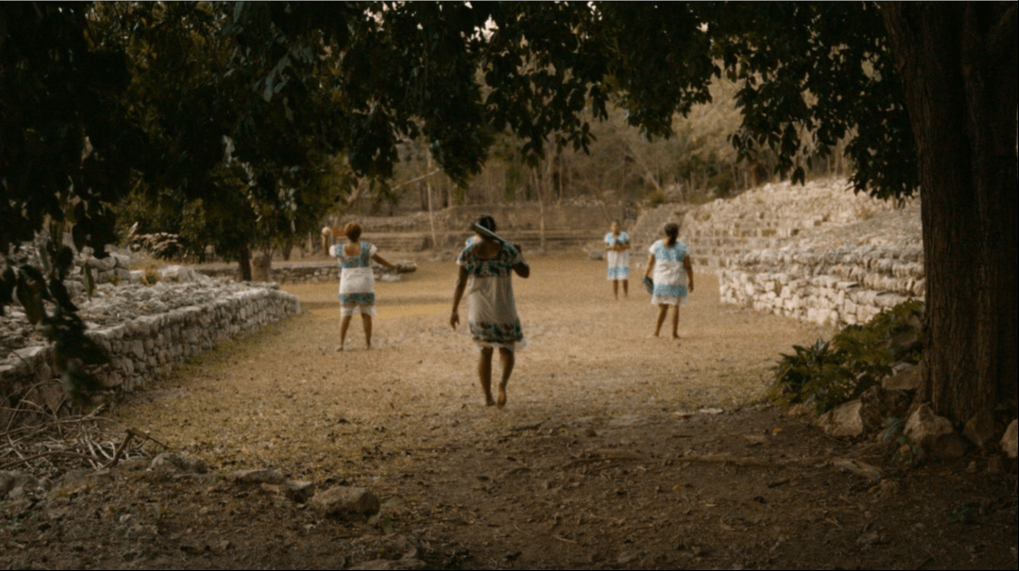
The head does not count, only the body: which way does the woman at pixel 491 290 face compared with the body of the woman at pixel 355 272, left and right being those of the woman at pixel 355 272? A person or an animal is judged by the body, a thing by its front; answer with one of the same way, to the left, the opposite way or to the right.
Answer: the same way

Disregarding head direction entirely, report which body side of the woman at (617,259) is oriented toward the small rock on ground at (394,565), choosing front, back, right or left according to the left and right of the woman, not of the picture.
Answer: front

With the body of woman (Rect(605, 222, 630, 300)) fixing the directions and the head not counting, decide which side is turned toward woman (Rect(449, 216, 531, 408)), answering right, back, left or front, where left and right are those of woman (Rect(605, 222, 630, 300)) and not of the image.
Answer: front

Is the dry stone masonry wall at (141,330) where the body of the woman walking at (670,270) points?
no

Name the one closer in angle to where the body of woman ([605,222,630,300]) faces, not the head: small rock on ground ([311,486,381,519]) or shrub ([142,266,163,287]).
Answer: the small rock on ground

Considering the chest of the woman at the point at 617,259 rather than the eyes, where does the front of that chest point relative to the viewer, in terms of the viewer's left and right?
facing the viewer

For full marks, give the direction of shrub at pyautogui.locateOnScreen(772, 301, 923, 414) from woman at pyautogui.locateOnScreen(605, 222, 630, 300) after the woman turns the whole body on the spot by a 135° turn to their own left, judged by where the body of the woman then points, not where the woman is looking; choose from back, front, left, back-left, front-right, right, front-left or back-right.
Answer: back-right
